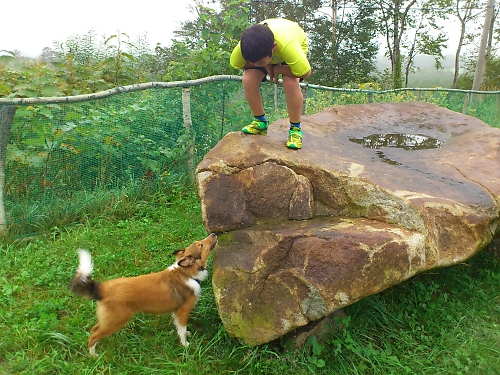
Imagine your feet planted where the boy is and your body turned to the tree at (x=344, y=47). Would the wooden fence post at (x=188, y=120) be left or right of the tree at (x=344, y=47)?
left

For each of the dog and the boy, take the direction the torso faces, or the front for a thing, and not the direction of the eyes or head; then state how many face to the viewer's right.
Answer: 1

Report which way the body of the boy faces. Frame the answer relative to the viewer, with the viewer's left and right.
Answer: facing the viewer and to the left of the viewer

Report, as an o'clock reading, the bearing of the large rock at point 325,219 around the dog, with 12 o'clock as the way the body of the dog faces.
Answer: The large rock is roughly at 12 o'clock from the dog.

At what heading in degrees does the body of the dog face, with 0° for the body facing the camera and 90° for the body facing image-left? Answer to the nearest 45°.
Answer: approximately 270°

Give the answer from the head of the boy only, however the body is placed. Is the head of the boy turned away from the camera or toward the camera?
toward the camera

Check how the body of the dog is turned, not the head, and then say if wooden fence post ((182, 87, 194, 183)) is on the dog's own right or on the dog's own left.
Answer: on the dog's own left

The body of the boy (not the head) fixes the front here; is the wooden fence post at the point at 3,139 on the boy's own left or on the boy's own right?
on the boy's own right

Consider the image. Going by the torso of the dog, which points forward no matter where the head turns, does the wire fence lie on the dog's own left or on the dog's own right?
on the dog's own left

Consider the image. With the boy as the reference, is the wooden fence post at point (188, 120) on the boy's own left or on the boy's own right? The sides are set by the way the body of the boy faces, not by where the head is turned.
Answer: on the boy's own right
